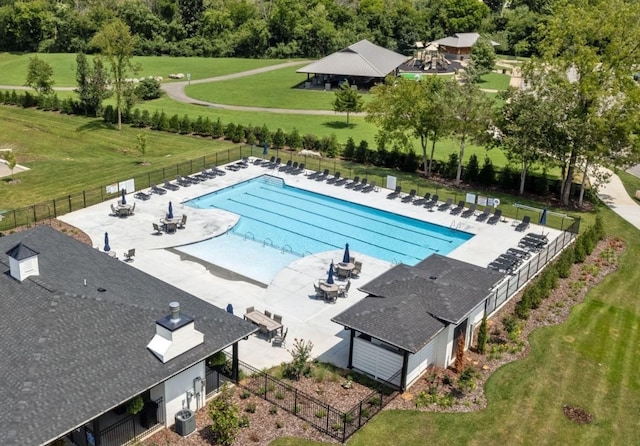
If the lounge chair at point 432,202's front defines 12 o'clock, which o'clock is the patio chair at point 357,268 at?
The patio chair is roughly at 11 o'clock from the lounge chair.

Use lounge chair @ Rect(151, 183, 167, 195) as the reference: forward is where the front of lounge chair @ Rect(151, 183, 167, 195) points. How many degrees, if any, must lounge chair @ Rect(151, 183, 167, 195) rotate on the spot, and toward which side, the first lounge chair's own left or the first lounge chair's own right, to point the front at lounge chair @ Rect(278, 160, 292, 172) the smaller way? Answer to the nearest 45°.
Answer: approximately 90° to the first lounge chair's own left

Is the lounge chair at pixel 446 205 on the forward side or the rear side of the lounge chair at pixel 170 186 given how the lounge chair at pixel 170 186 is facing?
on the forward side

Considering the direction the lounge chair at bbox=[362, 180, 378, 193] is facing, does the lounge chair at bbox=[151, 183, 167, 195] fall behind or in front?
in front

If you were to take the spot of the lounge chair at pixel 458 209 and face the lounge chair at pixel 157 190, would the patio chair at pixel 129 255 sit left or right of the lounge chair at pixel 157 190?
left

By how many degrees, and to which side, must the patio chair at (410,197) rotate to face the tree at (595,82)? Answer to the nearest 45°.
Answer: approximately 135° to its left

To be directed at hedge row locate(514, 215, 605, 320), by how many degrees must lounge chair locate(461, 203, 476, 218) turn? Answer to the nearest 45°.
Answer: approximately 90° to its left

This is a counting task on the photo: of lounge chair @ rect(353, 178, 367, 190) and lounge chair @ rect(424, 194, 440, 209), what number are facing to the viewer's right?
0

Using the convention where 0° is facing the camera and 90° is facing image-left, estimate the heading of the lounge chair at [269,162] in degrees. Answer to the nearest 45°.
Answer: approximately 45°

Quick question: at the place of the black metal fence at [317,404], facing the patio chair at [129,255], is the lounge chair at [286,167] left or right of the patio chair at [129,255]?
right

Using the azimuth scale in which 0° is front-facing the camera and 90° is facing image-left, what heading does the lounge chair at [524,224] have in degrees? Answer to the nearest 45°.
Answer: approximately 45°

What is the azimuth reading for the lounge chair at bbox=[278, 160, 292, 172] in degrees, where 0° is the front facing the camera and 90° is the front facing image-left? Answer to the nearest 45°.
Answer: approximately 45°

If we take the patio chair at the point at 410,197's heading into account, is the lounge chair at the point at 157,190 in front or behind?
in front

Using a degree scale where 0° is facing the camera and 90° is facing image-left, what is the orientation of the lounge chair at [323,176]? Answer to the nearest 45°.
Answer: approximately 45°

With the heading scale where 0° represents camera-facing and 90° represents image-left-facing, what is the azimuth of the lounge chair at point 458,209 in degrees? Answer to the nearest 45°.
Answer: approximately 45°

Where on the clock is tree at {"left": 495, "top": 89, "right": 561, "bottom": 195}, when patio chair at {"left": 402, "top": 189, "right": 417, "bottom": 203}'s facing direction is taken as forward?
The tree is roughly at 7 o'clock from the patio chair.
